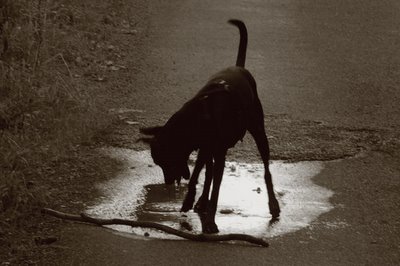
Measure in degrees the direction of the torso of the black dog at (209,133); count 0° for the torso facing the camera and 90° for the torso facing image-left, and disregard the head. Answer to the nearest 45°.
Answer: approximately 45°
